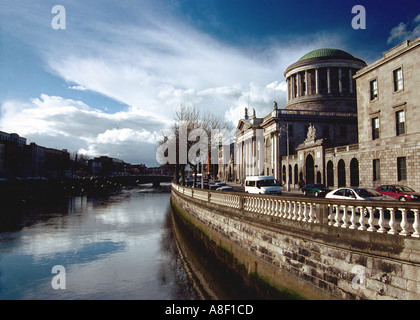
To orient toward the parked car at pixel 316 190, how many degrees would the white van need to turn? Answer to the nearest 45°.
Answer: approximately 45° to its left

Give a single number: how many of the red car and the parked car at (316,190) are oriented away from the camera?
0

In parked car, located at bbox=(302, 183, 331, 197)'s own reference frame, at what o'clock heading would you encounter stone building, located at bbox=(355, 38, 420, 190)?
The stone building is roughly at 10 o'clock from the parked car.

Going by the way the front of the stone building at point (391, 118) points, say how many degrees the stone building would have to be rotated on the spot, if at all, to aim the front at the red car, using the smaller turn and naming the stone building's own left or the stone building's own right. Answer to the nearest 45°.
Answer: approximately 45° to the stone building's own left

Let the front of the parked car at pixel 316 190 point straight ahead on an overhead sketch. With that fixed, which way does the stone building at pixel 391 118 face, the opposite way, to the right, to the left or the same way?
to the right

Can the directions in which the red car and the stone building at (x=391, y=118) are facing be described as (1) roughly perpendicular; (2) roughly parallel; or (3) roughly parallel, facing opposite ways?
roughly perpendicular

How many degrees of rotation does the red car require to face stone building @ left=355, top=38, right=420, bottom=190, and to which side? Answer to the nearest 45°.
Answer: approximately 135° to its left

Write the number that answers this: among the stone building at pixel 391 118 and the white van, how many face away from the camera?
0

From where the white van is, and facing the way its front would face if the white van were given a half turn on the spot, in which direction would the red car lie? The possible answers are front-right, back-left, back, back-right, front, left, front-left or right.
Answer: back

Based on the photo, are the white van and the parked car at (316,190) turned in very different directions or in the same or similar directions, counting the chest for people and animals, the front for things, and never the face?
same or similar directions

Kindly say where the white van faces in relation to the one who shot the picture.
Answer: facing the viewer and to the right of the viewer

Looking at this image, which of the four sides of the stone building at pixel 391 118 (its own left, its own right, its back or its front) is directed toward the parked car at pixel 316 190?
front

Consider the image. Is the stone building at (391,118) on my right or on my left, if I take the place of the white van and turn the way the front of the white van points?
on my left

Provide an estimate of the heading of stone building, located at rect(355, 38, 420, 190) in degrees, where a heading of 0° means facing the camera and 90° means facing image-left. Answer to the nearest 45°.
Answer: approximately 45°

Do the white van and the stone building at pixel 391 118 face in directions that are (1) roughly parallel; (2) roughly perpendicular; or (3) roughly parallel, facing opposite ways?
roughly perpendicular
